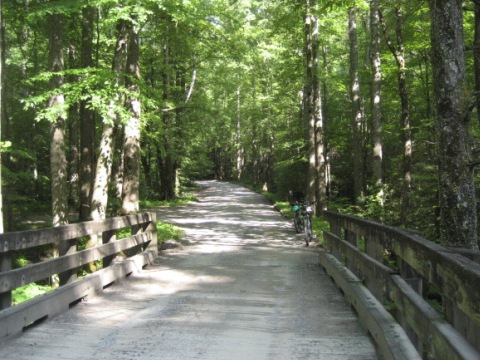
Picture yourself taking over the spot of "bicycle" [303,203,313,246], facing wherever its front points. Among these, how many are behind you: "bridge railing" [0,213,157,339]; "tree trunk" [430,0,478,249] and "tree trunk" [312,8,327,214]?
1

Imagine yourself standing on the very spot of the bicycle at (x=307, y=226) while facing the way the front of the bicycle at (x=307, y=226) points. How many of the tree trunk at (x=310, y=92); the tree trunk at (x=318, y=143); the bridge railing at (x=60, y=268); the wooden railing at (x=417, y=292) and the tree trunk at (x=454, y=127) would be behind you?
2

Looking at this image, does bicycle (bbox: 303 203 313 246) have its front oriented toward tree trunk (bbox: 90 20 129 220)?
no

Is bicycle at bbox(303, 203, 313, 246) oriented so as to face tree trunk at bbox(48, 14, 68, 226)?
no
